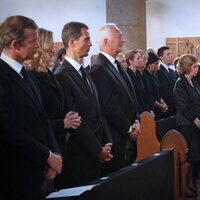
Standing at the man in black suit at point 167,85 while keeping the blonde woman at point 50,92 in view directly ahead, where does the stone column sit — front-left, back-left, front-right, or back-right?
back-right

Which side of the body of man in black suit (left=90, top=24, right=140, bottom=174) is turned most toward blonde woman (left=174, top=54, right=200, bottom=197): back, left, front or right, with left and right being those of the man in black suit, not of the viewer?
left

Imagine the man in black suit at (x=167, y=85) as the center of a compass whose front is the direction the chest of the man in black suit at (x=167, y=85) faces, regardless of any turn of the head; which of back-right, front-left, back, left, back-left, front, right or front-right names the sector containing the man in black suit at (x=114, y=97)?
front-right
